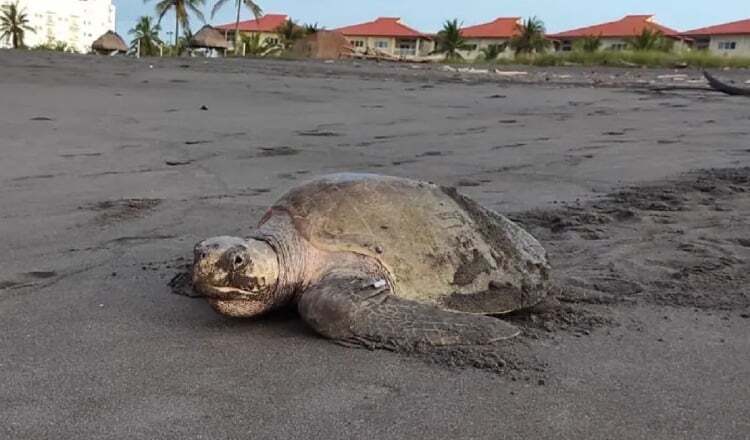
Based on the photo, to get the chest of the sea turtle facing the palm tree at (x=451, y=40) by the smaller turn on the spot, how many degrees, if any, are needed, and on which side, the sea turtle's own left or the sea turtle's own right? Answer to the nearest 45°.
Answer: approximately 135° to the sea turtle's own right

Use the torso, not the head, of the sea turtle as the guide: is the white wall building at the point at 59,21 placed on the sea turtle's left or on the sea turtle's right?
on the sea turtle's right

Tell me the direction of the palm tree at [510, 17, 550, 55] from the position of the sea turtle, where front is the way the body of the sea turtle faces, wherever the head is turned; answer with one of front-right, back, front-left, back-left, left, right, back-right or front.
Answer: back-right

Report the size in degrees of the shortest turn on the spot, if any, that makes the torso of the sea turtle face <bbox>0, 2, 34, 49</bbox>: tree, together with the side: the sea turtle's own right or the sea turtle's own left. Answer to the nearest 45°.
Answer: approximately 90° to the sea turtle's own right

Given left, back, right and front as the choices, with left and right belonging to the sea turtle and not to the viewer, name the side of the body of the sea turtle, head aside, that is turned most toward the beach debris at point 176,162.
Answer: right

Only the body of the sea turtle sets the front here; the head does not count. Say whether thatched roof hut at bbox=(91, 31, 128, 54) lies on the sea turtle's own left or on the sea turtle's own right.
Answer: on the sea turtle's own right

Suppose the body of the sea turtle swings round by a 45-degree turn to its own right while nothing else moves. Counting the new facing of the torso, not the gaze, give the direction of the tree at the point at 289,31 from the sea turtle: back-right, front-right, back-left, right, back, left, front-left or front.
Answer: right

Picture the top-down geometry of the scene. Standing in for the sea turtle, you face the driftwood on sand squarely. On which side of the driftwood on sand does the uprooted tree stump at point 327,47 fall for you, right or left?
left

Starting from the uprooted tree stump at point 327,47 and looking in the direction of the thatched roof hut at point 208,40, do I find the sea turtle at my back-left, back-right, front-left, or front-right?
back-left

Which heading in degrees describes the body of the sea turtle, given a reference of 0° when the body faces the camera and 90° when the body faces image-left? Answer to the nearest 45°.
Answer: approximately 45°

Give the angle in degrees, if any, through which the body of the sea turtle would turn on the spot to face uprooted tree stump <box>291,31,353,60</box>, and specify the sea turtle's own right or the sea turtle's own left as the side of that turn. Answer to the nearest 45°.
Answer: approximately 135° to the sea turtle's own right

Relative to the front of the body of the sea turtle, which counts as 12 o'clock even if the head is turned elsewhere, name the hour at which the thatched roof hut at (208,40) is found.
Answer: The thatched roof hut is roughly at 4 o'clock from the sea turtle.
